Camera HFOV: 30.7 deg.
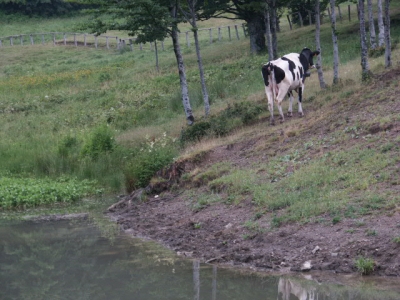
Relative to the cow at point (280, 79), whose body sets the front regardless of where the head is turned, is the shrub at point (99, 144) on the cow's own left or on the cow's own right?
on the cow's own left

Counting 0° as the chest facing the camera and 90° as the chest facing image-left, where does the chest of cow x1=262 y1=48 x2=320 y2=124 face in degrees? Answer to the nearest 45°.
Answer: approximately 225°

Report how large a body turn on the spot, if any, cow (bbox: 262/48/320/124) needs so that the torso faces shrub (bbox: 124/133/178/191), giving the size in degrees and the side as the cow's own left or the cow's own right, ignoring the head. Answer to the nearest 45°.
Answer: approximately 135° to the cow's own left

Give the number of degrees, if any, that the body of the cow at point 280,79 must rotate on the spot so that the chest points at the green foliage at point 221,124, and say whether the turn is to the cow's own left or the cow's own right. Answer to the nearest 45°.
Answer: approximately 90° to the cow's own left

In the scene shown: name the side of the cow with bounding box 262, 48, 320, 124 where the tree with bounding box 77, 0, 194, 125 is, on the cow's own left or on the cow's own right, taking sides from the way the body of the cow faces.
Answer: on the cow's own left

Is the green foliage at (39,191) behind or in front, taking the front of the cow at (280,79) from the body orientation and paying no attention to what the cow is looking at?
behind
